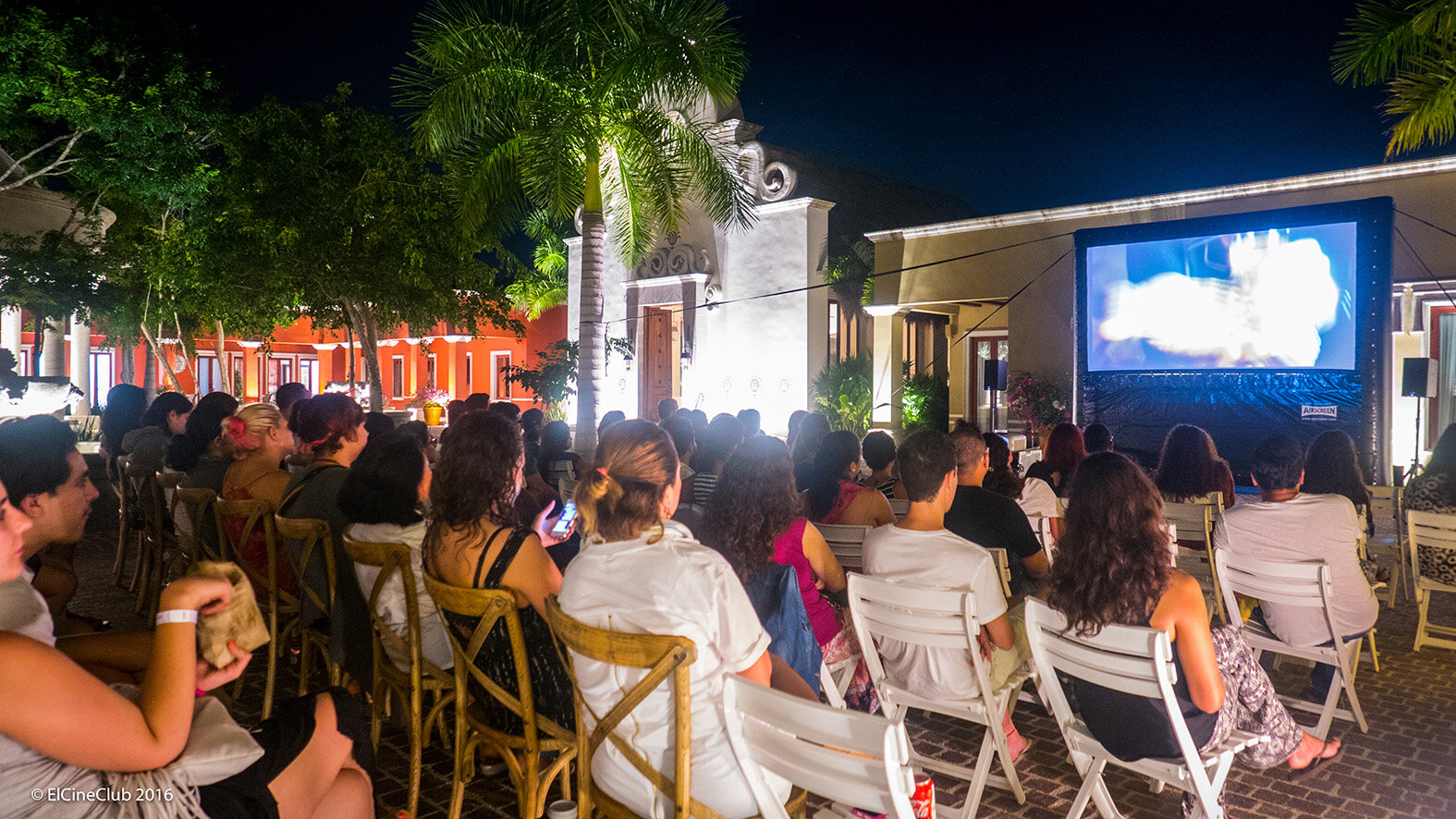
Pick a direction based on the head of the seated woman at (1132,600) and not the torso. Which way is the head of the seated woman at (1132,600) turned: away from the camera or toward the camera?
away from the camera

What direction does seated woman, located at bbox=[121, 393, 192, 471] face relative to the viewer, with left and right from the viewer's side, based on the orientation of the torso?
facing away from the viewer and to the right of the viewer

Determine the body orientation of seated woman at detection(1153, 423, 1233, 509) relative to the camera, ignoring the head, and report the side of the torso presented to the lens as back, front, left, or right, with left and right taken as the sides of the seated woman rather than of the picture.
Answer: back

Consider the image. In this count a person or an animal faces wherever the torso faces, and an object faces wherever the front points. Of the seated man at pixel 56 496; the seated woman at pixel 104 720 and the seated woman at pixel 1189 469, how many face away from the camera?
1

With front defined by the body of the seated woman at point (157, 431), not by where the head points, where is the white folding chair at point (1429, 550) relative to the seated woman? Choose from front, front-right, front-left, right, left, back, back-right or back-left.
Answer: right

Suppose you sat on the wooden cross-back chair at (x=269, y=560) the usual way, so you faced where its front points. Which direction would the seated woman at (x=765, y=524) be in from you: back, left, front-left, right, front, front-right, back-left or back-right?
right

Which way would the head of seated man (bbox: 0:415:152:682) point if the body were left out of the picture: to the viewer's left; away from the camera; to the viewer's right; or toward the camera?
to the viewer's right

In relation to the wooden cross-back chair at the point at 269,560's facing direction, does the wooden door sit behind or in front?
in front

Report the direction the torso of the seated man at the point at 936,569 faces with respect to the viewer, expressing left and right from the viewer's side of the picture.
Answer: facing away from the viewer and to the right of the viewer

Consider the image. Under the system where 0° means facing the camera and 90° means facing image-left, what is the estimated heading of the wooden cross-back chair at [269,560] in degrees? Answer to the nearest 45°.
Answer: approximately 225°

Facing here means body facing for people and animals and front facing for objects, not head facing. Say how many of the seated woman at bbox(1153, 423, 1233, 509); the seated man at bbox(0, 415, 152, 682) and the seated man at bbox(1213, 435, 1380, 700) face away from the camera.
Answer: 2

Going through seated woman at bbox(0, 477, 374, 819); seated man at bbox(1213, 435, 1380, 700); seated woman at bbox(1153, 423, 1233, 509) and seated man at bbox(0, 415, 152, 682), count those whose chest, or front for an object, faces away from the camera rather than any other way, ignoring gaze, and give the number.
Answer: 2

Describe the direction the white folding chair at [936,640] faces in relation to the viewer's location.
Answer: facing away from the viewer and to the right of the viewer

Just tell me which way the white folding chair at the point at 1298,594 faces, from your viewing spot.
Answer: facing away from the viewer and to the right of the viewer

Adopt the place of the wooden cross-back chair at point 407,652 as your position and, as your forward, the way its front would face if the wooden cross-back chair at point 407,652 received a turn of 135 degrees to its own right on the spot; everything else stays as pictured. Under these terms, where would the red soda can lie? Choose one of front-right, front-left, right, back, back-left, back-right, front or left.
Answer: front-left
